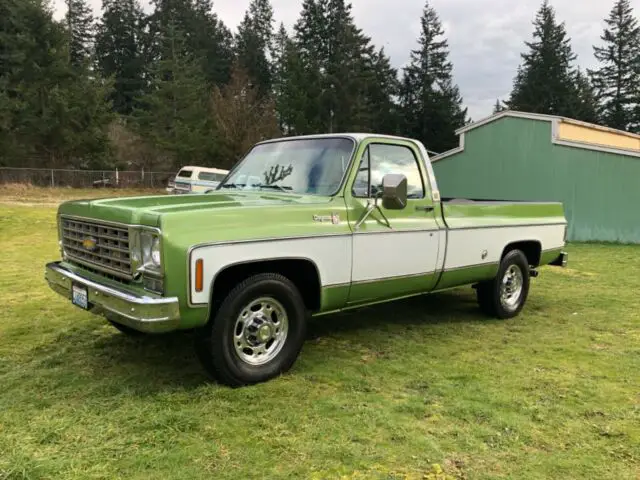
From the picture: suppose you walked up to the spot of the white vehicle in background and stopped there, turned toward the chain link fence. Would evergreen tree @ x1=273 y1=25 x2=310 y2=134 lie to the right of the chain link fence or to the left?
right

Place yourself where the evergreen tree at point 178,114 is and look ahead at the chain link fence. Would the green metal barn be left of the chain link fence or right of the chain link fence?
left

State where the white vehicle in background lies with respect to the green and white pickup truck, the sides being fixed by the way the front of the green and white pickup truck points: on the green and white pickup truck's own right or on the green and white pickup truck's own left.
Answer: on the green and white pickup truck's own right

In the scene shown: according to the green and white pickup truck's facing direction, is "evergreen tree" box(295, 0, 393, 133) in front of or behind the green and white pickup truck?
behind

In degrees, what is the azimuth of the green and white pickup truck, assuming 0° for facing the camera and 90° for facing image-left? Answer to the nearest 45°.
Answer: approximately 45°

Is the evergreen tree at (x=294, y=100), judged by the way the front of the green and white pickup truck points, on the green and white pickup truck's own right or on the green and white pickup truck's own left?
on the green and white pickup truck's own right
